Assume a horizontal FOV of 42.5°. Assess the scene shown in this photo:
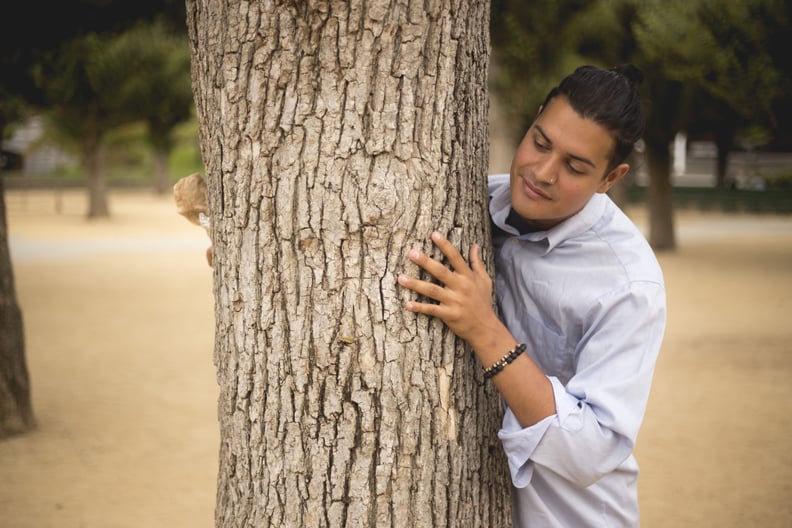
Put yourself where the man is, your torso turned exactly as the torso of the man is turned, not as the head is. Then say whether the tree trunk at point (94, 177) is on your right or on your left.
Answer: on your right

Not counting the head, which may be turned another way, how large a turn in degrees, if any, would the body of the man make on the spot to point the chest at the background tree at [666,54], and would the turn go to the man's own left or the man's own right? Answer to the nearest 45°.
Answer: approximately 135° to the man's own right

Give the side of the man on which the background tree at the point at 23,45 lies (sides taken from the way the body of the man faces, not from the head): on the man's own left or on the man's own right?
on the man's own right

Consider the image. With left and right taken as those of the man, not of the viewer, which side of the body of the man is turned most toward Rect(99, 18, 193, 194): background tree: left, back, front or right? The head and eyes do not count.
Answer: right

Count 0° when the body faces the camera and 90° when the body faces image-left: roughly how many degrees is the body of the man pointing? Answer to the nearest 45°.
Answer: approximately 45°
